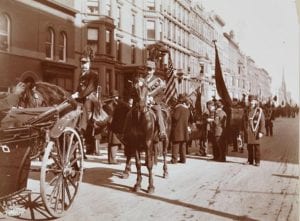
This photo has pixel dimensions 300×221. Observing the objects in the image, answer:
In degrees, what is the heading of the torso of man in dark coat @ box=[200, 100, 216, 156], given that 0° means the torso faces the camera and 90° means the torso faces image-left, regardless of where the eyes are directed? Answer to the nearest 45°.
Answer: approximately 315°

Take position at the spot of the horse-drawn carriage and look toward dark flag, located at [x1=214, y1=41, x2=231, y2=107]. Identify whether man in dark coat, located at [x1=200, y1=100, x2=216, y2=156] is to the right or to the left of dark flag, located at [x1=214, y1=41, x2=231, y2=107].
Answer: left

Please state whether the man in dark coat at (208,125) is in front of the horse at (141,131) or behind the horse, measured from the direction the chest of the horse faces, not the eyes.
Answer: behind
